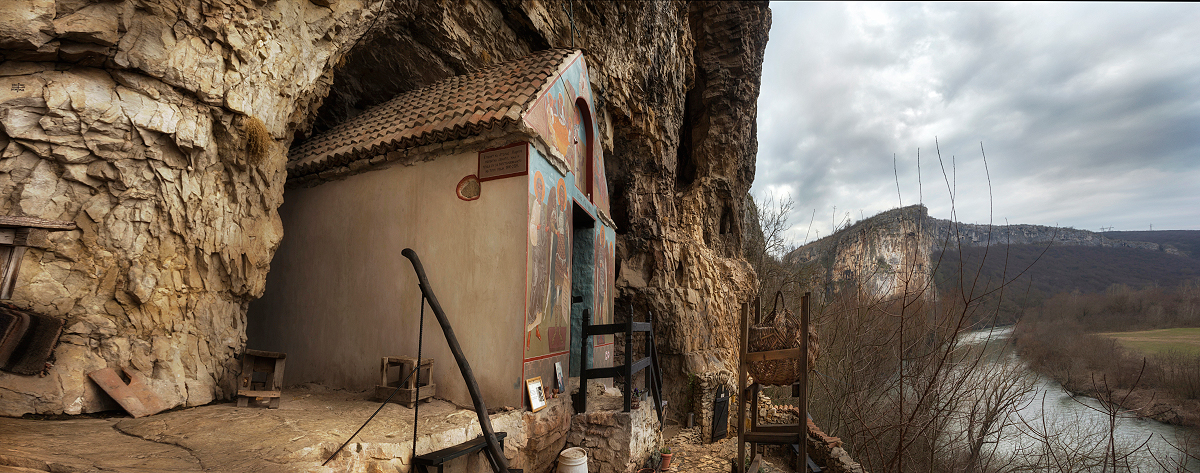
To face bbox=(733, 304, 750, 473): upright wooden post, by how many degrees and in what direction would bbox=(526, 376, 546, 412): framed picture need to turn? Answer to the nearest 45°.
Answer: approximately 45° to its left

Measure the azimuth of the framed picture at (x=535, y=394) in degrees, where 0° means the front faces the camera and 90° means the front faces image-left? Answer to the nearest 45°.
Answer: approximately 315°

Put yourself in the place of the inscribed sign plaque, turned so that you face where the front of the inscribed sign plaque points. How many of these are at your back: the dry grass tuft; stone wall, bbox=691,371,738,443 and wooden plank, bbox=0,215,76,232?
1

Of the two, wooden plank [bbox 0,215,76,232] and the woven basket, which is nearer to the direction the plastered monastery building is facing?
the woven basket

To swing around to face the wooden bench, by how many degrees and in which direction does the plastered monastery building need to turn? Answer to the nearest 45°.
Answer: approximately 45° to its right
